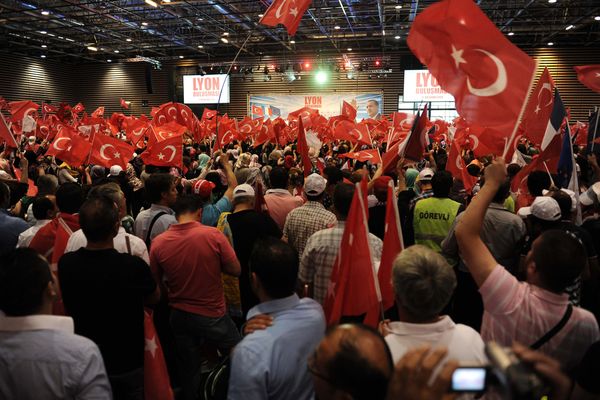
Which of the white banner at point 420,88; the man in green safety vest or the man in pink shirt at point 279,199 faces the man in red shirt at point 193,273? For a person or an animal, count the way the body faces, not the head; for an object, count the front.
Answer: the white banner

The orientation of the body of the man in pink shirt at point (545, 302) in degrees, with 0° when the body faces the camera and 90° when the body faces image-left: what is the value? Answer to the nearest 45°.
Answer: approximately 135°

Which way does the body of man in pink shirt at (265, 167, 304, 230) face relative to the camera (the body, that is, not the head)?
away from the camera

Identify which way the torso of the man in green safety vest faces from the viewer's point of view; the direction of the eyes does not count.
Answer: away from the camera

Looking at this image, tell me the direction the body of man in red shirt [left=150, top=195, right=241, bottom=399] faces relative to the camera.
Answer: away from the camera

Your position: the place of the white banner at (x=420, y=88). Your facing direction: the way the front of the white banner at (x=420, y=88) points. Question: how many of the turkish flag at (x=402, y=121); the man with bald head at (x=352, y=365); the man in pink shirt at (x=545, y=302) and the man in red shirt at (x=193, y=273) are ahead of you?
4

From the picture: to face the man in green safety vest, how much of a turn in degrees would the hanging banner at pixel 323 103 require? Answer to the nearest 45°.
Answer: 0° — it already faces them

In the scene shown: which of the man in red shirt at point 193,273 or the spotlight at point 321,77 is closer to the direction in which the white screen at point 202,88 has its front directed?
the man in red shirt

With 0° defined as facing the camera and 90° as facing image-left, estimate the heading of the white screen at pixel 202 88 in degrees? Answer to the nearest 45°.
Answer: approximately 0°

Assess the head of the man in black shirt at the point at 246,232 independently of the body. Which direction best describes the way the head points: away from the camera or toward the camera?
away from the camera

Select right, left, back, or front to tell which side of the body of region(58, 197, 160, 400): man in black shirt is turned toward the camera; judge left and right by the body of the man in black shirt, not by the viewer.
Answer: back

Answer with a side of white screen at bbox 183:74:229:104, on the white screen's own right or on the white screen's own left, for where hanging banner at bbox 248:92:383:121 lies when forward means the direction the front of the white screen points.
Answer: on the white screen's own left

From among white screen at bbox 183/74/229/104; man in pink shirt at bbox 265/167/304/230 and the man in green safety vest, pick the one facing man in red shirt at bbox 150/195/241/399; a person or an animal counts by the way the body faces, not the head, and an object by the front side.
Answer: the white screen
